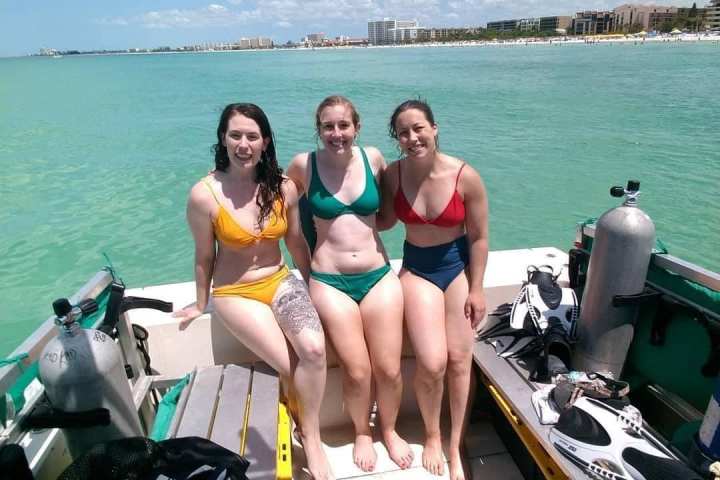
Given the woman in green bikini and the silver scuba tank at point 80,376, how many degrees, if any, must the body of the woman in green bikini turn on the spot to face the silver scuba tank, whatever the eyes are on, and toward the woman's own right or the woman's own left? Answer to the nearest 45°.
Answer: approximately 45° to the woman's own right

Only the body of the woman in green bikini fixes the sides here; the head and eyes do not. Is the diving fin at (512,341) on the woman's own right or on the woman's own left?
on the woman's own left

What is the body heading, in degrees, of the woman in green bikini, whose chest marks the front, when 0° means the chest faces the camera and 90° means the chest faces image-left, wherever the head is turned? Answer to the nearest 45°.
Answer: approximately 0°

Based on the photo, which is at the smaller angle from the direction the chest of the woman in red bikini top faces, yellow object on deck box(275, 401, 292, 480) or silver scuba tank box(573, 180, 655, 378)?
the yellow object on deck

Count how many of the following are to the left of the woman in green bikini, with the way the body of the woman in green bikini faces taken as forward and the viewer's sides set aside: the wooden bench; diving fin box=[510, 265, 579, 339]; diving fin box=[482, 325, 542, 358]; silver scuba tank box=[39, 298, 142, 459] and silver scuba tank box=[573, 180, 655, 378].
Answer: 3

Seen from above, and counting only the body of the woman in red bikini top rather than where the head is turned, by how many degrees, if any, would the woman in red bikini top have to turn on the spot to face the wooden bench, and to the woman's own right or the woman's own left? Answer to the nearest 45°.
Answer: approximately 45° to the woman's own right

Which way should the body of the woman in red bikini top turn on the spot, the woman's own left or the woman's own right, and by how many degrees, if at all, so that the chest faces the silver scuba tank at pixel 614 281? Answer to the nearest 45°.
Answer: approximately 90° to the woman's own left
